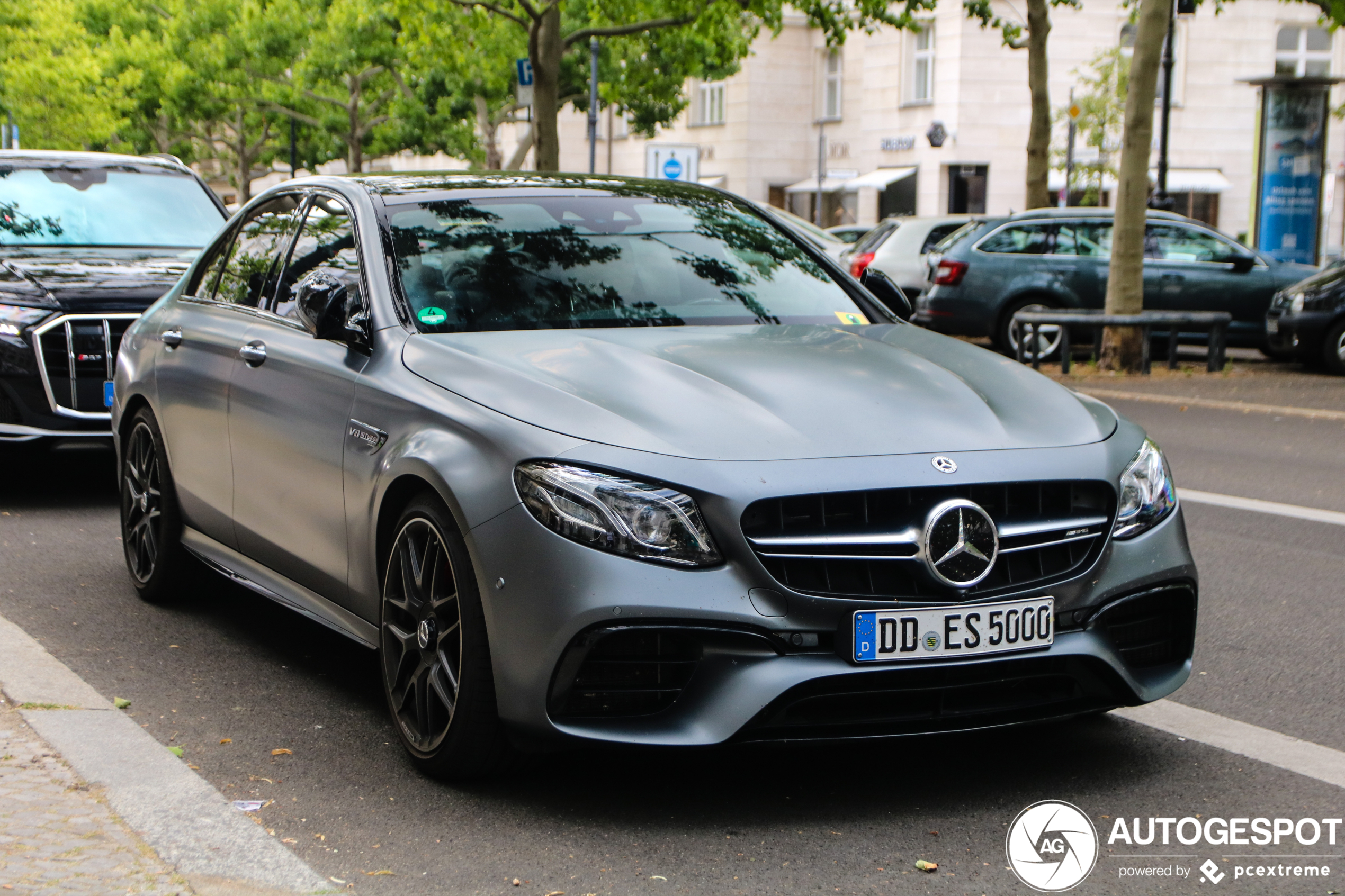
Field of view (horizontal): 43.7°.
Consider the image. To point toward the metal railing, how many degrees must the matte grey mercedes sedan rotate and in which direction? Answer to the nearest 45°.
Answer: approximately 135° to its left

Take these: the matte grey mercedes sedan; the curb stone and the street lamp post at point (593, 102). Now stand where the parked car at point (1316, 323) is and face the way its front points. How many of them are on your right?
1

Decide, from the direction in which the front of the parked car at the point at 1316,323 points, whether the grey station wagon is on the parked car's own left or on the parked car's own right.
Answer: on the parked car's own right

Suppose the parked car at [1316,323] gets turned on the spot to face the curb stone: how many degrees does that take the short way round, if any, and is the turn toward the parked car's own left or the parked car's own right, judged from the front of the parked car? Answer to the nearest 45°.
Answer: approximately 45° to the parked car's own left

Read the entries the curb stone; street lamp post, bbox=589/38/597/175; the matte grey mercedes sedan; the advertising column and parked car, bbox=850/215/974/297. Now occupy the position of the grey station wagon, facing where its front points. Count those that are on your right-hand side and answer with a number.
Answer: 2

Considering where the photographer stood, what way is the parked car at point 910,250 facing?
facing away from the viewer and to the right of the viewer

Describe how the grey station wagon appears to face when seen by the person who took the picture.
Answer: facing to the right of the viewer

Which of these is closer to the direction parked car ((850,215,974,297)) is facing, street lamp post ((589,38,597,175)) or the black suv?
the street lamp post

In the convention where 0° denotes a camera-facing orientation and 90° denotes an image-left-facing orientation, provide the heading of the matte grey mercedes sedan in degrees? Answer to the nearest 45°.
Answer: approximately 315°

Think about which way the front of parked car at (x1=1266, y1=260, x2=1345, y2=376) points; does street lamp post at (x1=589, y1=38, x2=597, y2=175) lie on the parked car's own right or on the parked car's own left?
on the parked car's own right

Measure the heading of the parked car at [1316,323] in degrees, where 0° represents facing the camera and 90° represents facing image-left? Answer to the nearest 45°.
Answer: approximately 45°

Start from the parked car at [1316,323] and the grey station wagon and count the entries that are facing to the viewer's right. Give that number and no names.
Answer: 1
